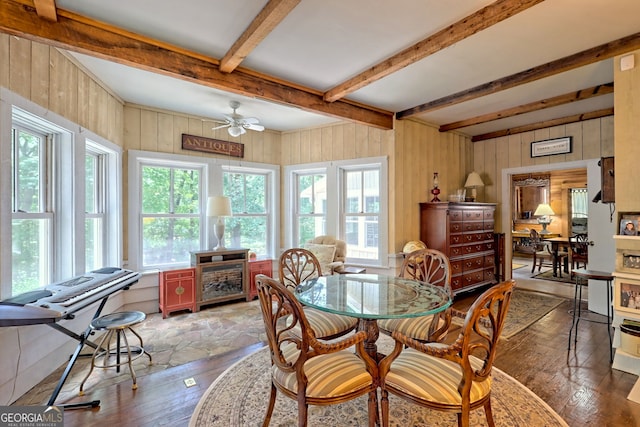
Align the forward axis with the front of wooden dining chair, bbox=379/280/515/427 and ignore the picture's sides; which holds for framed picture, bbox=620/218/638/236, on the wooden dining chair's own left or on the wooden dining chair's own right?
on the wooden dining chair's own right

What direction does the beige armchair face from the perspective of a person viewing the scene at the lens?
facing the viewer and to the left of the viewer

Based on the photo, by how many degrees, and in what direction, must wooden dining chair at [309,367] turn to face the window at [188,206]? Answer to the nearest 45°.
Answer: approximately 90° to its left

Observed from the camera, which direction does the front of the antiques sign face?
facing the viewer and to the right of the viewer

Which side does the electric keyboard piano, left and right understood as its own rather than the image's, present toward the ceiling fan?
left

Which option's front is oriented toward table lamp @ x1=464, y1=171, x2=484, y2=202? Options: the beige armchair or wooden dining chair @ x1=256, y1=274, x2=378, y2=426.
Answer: the wooden dining chair

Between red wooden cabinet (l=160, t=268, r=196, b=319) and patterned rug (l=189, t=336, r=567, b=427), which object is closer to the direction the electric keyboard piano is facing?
the patterned rug

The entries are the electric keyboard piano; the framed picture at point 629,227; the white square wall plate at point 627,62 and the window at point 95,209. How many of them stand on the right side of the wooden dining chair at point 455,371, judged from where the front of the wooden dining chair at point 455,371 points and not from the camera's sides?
2

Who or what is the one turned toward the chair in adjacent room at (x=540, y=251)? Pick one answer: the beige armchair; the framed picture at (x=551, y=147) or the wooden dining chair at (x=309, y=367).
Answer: the wooden dining chair

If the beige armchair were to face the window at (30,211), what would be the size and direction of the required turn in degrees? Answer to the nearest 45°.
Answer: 0° — it already faces it

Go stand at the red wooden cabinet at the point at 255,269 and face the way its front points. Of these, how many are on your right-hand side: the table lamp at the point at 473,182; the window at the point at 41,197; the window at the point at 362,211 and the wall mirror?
1

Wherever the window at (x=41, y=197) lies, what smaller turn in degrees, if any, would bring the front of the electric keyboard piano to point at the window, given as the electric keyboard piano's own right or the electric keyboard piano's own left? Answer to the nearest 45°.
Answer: approximately 135° to the electric keyboard piano's own left

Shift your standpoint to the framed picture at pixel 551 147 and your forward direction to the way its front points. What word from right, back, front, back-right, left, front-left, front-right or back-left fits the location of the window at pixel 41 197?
front

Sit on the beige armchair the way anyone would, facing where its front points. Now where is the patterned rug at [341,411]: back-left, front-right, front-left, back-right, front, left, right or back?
front-left

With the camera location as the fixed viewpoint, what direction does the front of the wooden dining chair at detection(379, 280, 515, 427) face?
facing away from the viewer and to the left of the viewer
